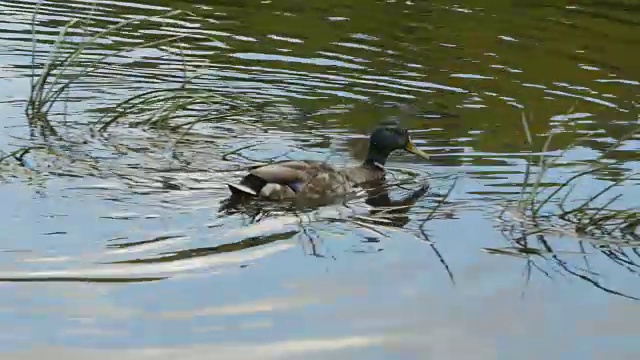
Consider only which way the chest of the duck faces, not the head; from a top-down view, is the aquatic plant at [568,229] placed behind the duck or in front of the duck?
in front

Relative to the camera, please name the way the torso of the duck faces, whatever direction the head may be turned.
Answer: to the viewer's right
